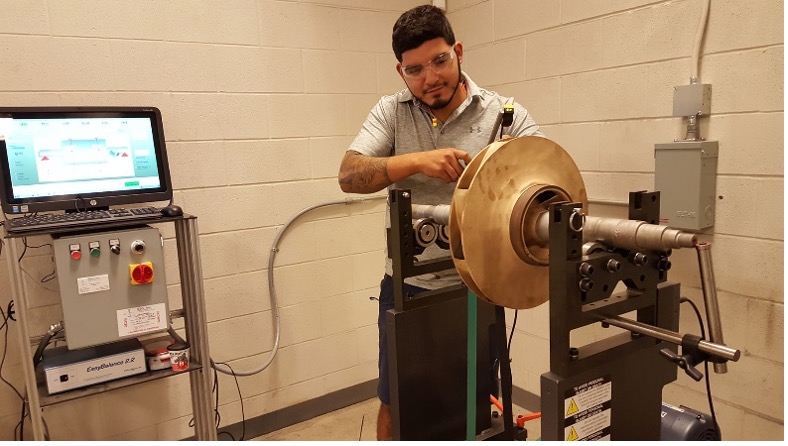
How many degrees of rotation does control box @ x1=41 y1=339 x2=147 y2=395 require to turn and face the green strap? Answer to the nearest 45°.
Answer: approximately 45° to its left

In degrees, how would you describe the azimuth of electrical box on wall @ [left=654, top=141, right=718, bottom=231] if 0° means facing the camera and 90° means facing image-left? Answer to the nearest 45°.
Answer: approximately 45°

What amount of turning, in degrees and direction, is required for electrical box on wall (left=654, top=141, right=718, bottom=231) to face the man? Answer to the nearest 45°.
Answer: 0° — it already faces them

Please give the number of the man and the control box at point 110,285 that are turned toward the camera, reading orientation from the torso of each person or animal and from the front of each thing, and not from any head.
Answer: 2

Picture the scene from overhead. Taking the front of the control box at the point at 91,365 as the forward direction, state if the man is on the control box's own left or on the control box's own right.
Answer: on the control box's own left

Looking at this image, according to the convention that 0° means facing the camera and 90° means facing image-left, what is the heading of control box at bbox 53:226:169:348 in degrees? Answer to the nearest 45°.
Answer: approximately 0°

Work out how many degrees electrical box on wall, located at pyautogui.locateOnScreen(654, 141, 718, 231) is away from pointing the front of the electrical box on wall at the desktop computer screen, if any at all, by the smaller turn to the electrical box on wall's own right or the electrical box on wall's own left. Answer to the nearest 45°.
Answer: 0° — it already faces it

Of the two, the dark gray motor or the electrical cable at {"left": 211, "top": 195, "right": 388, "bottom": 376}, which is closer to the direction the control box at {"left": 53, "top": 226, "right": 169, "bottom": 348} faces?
the dark gray motor
